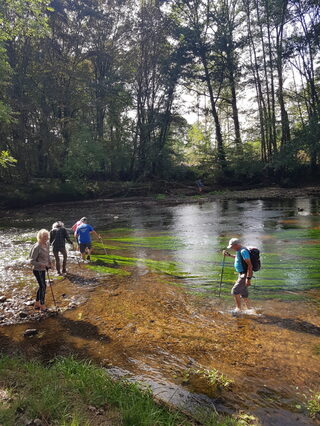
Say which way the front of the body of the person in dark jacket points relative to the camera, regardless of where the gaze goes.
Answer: away from the camera

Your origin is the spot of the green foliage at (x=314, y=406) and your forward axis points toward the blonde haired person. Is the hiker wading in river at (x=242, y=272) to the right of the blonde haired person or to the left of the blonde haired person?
right

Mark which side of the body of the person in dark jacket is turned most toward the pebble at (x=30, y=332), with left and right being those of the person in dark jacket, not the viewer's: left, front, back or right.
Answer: back

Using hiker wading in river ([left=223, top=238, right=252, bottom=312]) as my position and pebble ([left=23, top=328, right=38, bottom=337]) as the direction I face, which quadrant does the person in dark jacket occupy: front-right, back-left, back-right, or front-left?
front-right

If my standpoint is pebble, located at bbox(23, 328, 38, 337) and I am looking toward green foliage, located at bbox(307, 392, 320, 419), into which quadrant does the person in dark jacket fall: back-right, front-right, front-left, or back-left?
back-left

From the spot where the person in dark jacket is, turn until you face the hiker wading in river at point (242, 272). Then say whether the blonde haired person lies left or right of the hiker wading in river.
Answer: right

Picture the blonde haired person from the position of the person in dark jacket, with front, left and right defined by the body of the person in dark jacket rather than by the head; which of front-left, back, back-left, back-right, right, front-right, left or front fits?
back

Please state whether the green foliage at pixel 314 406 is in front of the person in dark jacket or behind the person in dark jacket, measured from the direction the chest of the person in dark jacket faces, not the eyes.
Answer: behind
